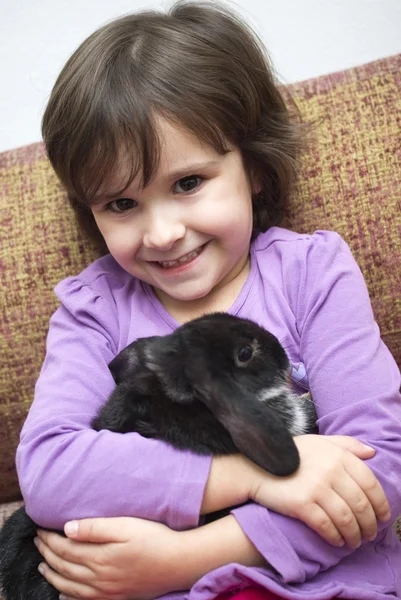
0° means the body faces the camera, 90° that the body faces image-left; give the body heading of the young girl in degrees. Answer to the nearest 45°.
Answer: approximately 0°

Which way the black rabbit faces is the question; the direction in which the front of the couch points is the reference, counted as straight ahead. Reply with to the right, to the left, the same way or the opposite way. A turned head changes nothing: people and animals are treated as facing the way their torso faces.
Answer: to the left

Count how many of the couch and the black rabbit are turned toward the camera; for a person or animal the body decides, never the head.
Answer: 1

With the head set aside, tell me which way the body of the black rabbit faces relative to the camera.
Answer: to the viewer's right

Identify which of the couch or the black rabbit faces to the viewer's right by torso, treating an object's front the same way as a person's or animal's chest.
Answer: the black rabbit
